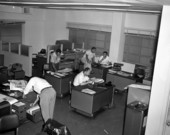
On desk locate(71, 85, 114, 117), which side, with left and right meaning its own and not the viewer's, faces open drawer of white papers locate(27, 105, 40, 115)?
left

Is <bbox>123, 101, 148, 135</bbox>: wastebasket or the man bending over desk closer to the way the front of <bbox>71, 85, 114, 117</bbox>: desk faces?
the man bending over desk

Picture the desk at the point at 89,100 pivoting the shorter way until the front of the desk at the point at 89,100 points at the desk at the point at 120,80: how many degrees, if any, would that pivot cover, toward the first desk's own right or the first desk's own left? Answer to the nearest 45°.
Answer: approximately 90° to the first desk's own right

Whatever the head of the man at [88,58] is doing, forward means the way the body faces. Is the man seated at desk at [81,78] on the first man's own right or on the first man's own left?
on the first man's own right

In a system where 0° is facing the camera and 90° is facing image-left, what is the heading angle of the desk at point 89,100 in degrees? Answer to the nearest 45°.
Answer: approximately 135°

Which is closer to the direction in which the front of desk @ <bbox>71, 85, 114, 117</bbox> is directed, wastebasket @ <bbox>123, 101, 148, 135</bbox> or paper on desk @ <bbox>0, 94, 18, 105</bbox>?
the paper on desk

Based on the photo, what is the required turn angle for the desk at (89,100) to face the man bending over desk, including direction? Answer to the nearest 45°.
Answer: approximately 90° to its left
